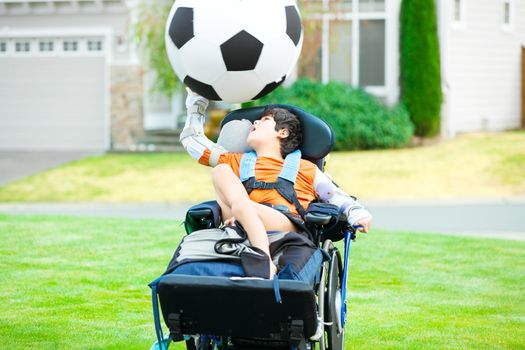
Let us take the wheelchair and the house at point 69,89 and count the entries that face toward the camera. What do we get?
2

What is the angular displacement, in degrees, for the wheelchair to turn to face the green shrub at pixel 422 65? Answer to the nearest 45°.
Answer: approximately 180°

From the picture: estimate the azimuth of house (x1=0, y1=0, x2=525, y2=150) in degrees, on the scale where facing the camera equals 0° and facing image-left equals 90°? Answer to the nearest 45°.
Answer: approximately 0°

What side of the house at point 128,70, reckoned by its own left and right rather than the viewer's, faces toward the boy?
front

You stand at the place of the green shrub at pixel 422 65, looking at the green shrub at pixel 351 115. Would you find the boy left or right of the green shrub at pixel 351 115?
left

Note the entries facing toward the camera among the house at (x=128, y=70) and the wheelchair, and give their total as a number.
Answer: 2

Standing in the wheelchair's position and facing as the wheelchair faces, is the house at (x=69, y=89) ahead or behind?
behind

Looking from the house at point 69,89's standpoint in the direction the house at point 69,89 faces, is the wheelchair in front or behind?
in front

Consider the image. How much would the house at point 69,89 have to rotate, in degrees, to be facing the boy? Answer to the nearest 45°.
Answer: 0° — it already faces them

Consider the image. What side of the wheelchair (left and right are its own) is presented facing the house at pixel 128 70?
back
